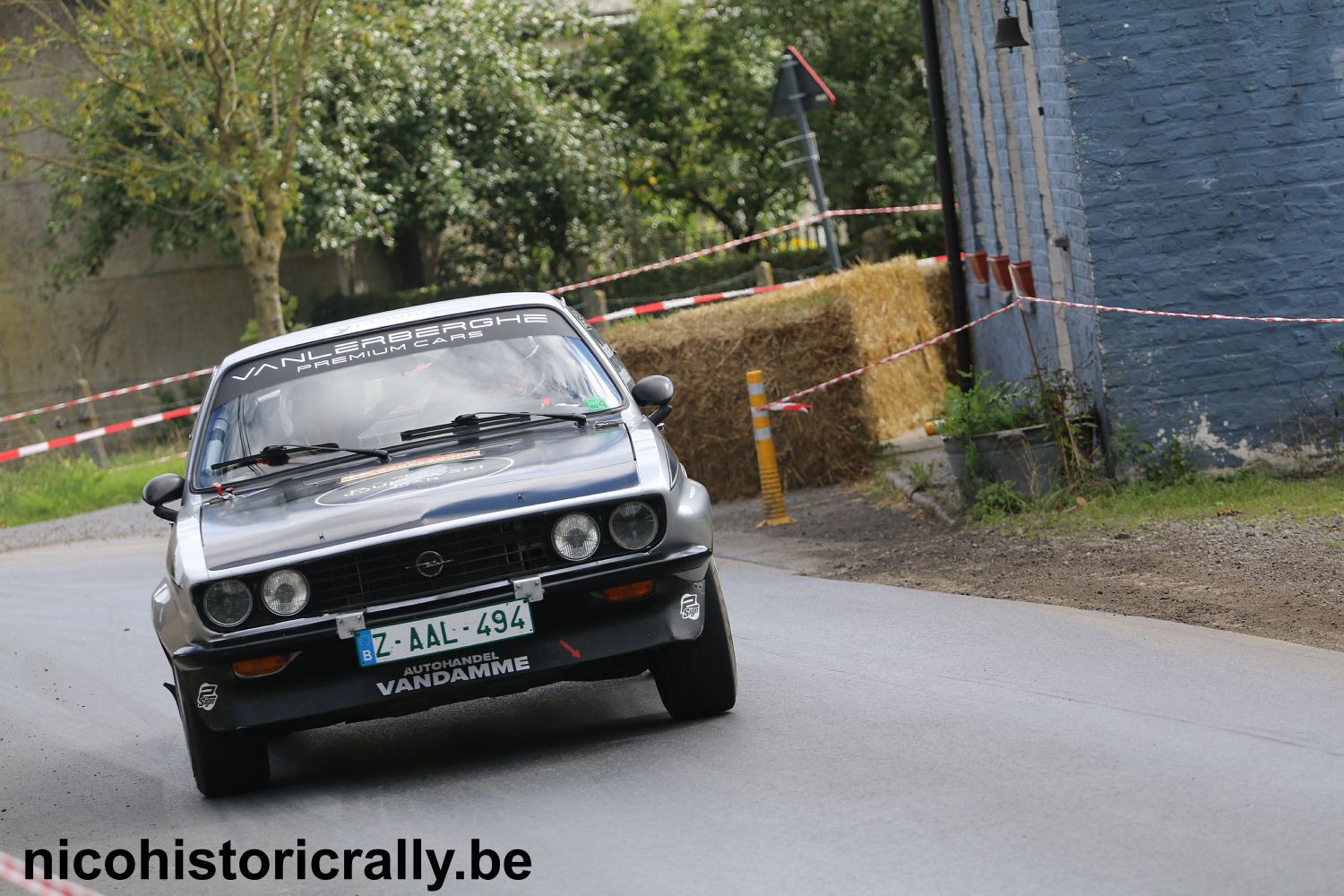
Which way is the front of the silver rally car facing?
toward the camera

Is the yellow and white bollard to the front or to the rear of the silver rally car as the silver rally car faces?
to the rear

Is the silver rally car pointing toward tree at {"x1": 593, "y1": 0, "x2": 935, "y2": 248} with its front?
no

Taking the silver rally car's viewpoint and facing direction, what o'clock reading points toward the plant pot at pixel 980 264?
The plant pot is roughly at 7 o'clock from the silver rally car.

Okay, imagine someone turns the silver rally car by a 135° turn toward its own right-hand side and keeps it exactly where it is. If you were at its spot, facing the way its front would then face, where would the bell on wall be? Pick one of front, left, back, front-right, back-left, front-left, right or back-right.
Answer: right

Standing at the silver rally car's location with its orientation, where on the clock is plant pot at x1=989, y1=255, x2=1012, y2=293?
The plant pot is roughly at 7 o'clock from the silver rally car.

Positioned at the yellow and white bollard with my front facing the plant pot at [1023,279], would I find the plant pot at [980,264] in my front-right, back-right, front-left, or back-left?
front-left

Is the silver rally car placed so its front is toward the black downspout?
no

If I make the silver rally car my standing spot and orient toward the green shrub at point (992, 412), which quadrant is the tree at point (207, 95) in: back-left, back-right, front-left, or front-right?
front-left

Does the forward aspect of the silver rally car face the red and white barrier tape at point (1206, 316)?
no

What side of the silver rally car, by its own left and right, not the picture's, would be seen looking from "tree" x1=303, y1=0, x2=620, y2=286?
back

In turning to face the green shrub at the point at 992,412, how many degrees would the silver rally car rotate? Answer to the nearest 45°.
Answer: approximately 135° to its left

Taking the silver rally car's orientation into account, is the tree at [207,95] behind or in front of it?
behind
